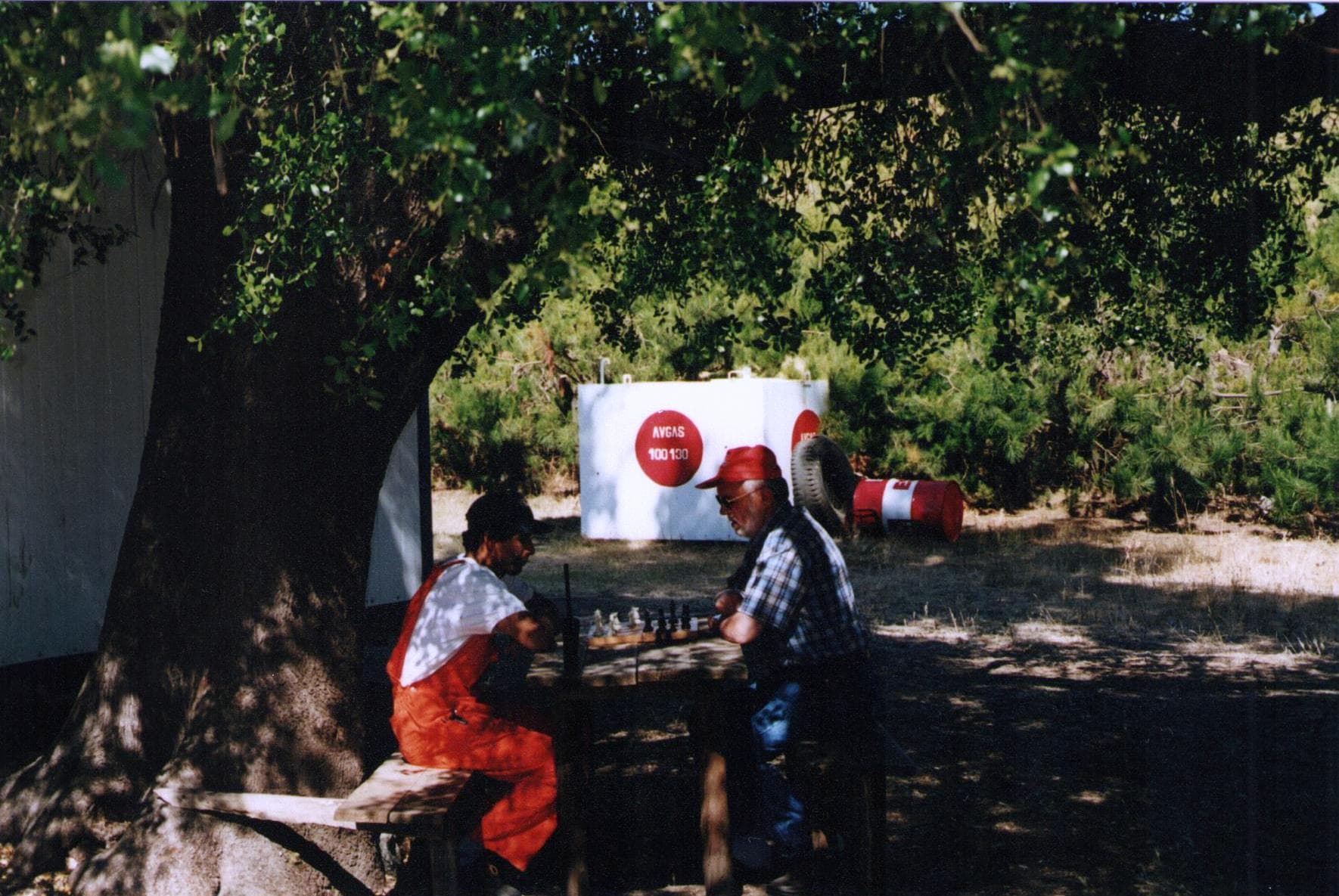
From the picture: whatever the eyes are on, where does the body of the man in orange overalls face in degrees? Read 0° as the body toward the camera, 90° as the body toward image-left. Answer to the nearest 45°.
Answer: approximately 270°

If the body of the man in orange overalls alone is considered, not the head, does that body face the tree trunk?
no

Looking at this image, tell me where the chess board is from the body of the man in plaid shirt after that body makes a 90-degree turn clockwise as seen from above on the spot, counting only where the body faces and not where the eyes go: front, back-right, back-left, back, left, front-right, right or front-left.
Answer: front-left

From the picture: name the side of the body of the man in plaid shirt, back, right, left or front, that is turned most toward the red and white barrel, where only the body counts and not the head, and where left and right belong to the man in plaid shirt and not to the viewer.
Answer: right

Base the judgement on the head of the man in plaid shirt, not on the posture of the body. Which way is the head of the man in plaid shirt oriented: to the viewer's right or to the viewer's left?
to the viewer's left

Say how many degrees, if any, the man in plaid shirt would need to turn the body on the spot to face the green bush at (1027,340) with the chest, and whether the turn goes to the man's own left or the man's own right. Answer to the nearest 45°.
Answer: approximately 90° to the man's own right

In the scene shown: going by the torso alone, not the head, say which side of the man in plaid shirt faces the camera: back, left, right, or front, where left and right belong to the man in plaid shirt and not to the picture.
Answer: left

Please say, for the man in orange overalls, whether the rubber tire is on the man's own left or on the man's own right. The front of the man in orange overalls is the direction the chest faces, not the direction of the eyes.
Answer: on the man's own left

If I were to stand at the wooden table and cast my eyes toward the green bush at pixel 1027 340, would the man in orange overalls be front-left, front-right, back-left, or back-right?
back-left

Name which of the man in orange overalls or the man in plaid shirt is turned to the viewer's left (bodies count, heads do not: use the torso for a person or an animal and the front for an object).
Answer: the man in plaid shirt

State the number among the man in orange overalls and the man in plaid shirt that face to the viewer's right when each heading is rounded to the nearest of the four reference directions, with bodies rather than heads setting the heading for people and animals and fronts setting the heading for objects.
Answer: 1

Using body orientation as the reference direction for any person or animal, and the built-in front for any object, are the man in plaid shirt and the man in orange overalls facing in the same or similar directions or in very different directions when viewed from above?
very different directions

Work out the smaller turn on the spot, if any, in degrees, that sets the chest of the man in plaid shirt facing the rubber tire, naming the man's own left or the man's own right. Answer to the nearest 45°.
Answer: approximately 90° to the man's own right

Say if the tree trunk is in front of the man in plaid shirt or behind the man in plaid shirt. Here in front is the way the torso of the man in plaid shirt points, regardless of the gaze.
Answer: in front

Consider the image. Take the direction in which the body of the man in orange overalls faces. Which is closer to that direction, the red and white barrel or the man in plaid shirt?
the man in plaid shirt

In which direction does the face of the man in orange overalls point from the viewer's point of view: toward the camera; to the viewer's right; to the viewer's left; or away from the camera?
to the viewer's right

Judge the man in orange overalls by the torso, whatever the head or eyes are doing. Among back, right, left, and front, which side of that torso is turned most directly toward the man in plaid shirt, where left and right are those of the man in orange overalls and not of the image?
front

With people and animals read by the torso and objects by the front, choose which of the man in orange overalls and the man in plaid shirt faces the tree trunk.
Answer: the man in plaid shirt
